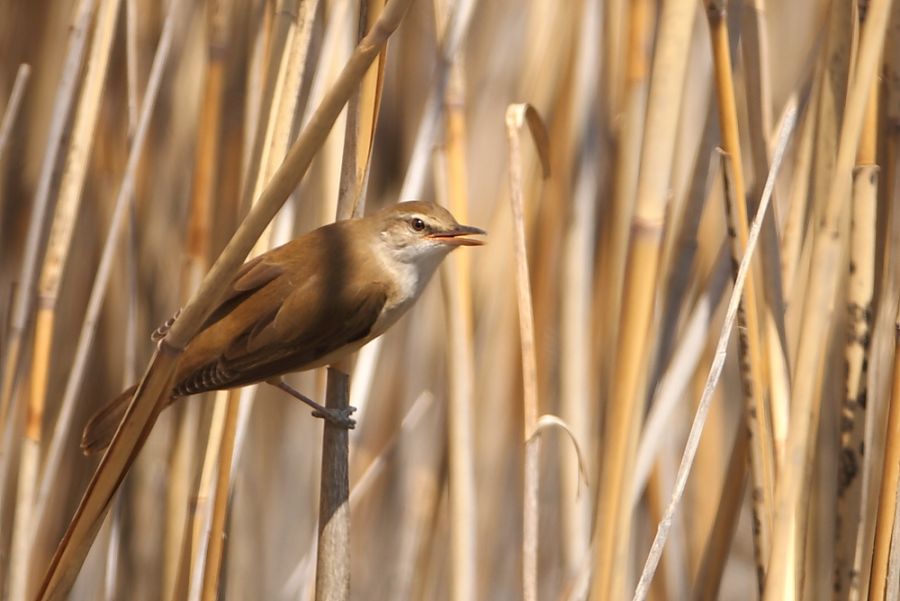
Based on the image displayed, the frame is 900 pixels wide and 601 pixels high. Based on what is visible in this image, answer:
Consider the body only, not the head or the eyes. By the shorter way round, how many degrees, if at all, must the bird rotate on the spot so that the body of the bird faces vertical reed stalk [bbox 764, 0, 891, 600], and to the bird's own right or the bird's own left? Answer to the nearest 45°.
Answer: approximately 45° to the bird's own right

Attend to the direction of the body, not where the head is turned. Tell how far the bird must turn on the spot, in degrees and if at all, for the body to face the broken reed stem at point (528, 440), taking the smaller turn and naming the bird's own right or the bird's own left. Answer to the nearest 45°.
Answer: approximately 45° to the bird's own right

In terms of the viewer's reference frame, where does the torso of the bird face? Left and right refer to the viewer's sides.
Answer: facing to the right of the viewer

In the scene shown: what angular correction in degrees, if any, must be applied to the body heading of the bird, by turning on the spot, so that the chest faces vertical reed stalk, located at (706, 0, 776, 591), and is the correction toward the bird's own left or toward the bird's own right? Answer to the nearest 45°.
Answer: approximately 45° to the bird's own right
